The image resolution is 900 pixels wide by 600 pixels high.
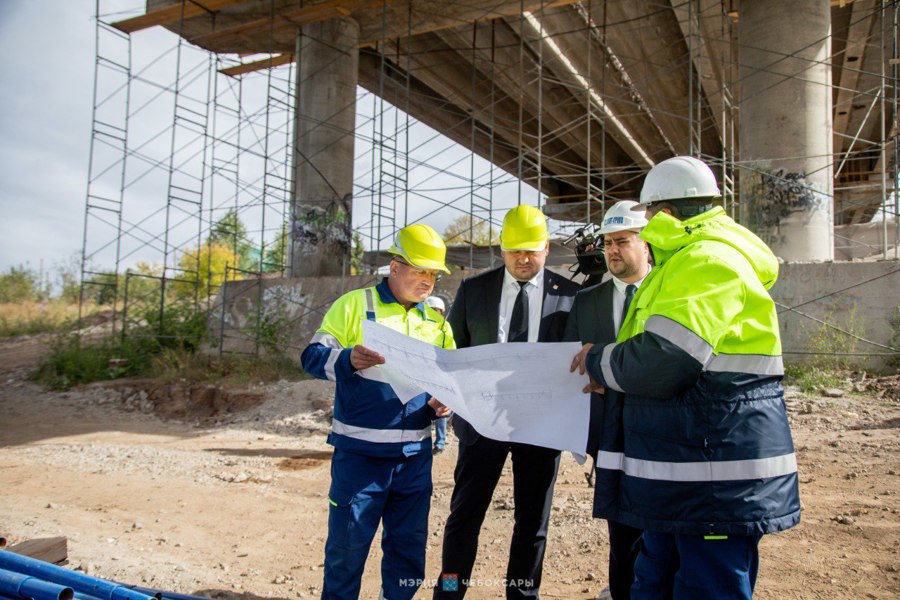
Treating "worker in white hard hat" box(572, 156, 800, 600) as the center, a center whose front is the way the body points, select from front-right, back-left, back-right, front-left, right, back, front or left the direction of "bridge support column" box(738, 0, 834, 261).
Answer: right

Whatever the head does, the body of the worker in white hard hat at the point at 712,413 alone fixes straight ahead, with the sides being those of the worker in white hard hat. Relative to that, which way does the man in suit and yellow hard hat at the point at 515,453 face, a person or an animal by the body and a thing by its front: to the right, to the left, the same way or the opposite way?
to the left

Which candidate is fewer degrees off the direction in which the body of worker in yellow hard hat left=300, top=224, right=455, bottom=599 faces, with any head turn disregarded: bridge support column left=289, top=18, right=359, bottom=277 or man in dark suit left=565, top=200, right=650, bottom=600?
the man in dark suit

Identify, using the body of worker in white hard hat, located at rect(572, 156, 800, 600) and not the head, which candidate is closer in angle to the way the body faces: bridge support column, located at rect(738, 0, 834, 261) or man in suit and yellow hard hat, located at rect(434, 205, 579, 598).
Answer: the man in suit and yellow hard hat

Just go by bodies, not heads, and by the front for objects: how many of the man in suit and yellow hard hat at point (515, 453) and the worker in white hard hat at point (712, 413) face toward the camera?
1

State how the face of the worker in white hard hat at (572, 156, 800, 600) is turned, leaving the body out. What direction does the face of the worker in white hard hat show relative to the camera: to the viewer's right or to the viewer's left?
to the viewer's left

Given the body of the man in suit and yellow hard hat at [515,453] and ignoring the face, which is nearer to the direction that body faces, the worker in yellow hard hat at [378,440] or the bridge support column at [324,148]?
the worker in yellow hard hat

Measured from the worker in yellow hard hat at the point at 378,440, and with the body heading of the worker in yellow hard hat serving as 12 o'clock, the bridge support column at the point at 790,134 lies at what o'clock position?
The bridge support column is roughly at 9 o'clock from the worker in yellow hard hat.

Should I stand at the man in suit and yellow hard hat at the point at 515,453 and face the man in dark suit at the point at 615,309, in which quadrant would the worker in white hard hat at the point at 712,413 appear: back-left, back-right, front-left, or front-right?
front-right

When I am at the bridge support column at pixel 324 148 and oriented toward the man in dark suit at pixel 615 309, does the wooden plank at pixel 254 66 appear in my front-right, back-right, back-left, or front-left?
back-right

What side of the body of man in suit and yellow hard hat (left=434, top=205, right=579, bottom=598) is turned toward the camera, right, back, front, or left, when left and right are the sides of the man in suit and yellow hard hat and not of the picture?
front

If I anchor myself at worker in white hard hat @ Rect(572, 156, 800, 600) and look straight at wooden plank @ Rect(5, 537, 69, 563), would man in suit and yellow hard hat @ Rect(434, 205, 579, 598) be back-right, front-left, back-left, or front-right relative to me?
front-right

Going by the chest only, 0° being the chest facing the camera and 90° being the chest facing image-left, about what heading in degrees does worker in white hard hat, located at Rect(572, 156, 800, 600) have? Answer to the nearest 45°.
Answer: approximately 90°

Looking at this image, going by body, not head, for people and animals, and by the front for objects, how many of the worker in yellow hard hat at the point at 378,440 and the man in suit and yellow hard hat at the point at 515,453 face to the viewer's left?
0

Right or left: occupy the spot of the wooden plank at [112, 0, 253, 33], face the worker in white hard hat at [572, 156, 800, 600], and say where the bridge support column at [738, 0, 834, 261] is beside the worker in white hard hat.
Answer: left

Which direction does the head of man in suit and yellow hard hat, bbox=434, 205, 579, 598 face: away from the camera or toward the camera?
toward the camera

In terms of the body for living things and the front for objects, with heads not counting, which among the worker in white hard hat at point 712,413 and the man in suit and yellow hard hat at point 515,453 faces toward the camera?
the man in suit and yellow hard hat

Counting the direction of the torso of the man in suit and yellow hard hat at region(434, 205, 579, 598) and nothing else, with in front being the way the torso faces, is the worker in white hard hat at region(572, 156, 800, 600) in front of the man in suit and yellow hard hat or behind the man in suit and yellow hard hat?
in front
